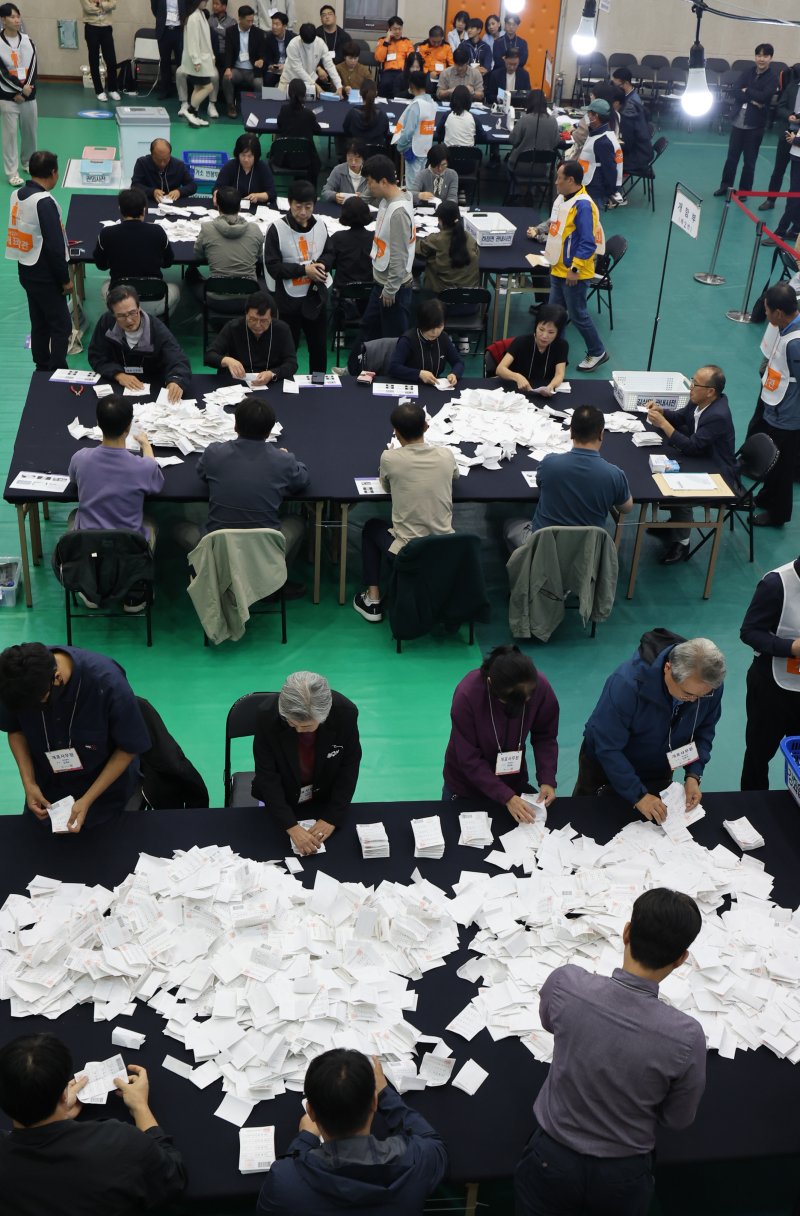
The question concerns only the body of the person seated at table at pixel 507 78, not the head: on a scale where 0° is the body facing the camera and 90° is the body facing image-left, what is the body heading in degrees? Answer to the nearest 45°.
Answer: approximately 0°

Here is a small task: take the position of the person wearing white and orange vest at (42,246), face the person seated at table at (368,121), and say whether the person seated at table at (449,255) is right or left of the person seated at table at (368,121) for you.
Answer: right

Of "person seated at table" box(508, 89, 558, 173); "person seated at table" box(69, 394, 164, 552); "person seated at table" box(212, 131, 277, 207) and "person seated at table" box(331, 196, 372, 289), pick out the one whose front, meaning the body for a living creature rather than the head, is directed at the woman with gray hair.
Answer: "person seated at table" box(212, 131, 277, 207)

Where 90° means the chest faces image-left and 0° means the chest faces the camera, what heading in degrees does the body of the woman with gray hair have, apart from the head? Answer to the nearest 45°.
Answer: approximately 0°

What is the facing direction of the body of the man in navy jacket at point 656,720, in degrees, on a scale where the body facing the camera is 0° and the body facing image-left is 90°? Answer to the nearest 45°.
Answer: approximately 315°

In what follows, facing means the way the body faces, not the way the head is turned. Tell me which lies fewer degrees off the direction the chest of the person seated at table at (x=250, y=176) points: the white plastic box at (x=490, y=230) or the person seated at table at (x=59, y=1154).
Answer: the person seated at table

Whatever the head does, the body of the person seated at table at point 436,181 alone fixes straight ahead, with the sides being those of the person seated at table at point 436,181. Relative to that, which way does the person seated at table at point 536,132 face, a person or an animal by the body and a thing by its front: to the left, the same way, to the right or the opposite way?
the opposite way

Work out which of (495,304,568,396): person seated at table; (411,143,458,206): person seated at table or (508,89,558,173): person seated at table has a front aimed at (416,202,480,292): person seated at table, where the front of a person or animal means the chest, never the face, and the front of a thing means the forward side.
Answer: (411,143,458,206): person seated at table

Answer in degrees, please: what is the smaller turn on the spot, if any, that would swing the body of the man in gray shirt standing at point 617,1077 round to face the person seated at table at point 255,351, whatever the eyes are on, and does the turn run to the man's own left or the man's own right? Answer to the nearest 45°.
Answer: approximately 45° to the man's own left

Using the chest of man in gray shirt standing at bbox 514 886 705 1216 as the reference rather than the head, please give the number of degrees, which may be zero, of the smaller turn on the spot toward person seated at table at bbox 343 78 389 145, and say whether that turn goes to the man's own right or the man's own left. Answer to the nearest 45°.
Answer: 0° — they already face them

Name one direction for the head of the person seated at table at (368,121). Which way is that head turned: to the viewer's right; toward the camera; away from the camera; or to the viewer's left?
away from the camera

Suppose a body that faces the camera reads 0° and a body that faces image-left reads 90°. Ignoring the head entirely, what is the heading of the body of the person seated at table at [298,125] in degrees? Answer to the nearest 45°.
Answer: approximately 180°
